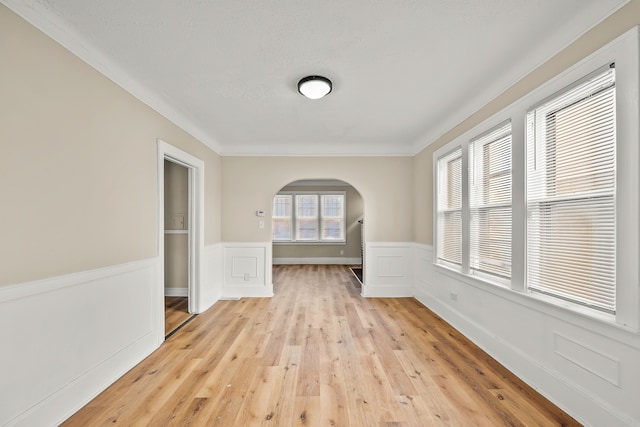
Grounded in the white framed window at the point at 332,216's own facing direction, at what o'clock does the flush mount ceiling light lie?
The flush mount ceiling light is roughly at 12 o'clock from the white framed window.

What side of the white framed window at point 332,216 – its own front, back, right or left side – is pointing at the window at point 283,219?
right

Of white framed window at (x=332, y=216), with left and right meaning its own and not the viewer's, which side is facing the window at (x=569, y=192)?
front

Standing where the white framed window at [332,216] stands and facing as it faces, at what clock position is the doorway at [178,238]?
The doorway is roughly at 1 o'clock from the white framed window.

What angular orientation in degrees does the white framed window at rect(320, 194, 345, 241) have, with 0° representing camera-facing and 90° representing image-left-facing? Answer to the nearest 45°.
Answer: approximately 0°

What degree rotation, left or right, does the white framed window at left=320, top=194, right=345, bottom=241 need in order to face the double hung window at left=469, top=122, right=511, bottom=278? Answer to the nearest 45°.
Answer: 0° — it already faces it

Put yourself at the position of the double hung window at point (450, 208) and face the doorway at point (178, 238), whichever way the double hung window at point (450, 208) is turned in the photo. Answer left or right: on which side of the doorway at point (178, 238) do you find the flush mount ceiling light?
left

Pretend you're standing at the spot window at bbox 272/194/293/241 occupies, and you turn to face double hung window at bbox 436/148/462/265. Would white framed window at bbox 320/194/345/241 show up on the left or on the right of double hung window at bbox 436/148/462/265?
left

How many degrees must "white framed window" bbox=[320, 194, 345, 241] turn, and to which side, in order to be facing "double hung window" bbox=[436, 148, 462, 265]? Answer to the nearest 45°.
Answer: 0° — it already faces it
